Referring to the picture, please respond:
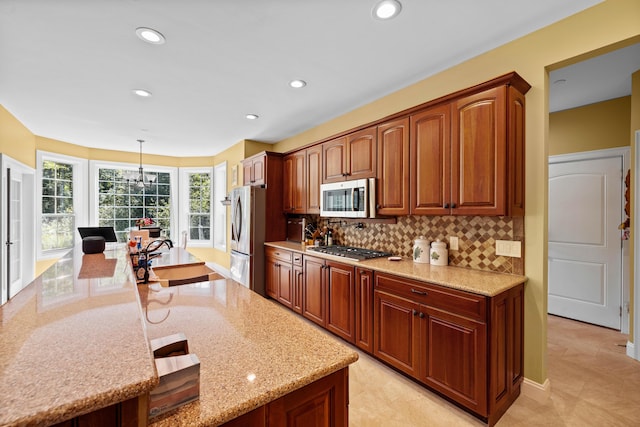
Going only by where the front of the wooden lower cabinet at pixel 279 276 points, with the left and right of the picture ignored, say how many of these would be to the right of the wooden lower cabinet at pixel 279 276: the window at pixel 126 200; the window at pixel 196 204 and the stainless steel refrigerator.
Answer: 3

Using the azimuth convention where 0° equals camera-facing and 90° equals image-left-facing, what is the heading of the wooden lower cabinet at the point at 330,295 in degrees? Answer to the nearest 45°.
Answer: approximately 45°

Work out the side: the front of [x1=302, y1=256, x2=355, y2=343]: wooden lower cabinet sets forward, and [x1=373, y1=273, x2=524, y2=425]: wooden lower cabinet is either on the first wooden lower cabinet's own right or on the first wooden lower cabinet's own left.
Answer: on the first wooden lower cabinet's own left

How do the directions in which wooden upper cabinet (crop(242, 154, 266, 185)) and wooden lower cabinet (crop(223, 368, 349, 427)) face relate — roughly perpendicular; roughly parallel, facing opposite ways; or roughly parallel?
roughly perpendicular

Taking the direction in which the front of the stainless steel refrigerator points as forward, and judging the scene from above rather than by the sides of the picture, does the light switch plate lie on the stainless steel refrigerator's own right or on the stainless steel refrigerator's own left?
on the stainless steel refrigerator's own left

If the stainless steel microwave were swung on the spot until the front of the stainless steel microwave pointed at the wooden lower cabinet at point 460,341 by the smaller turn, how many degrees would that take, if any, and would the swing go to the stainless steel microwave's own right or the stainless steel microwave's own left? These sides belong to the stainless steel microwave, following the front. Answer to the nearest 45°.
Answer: approximately 90° to the stainless steel microwave's own left

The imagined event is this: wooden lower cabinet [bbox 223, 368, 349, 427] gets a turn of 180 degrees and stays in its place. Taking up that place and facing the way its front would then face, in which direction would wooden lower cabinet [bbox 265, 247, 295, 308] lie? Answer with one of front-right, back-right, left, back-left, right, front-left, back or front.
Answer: front-right

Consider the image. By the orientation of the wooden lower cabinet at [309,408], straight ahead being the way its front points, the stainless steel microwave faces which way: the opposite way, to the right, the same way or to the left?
to the right

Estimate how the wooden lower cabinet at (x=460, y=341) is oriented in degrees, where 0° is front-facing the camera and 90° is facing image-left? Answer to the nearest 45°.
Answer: approximately 45°

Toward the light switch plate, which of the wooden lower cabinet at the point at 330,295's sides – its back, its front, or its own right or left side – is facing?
left

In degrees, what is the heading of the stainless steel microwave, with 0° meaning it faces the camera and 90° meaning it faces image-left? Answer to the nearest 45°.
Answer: approximately 45°

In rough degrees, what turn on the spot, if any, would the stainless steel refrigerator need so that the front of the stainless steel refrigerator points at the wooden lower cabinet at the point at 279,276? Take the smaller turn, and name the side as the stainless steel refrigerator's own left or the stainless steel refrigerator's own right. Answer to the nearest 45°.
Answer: approximately 90° to the stainless steel refrigerator's own left
